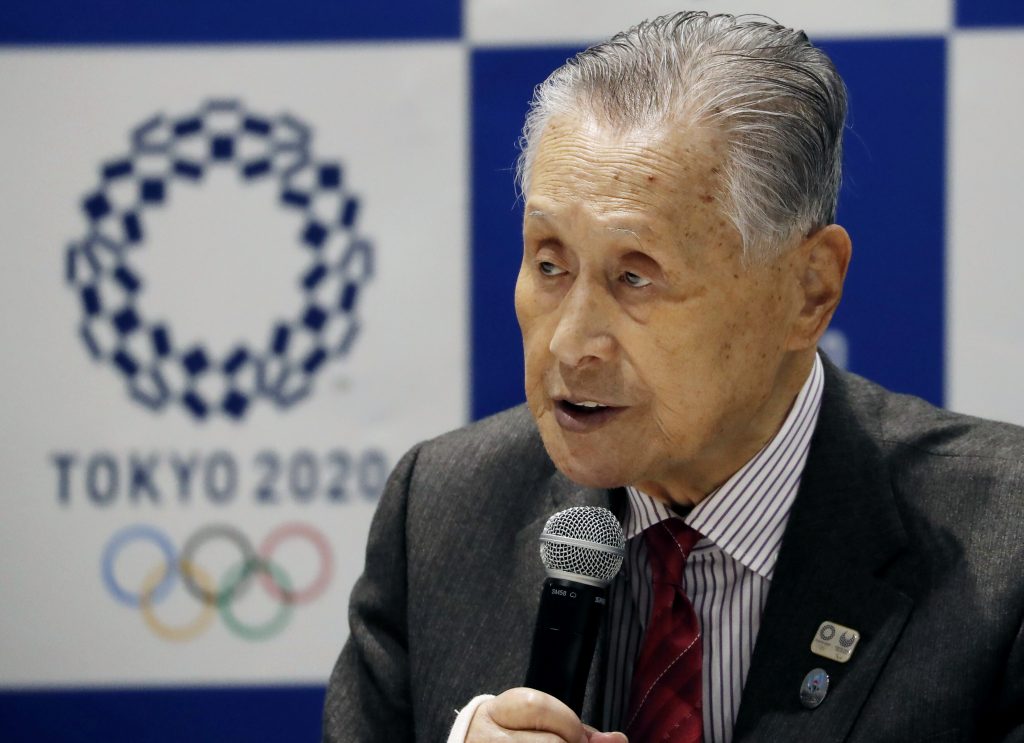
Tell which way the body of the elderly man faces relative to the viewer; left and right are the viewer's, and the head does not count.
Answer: facing the viewer and to the left of the viewer

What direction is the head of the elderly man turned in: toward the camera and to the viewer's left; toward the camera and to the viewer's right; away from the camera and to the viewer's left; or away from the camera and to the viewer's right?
toward the camera and to the viewer's left
